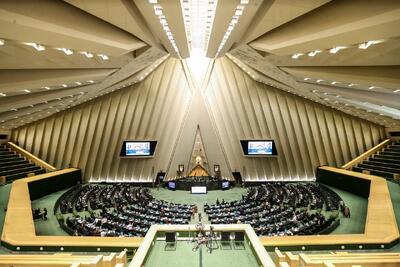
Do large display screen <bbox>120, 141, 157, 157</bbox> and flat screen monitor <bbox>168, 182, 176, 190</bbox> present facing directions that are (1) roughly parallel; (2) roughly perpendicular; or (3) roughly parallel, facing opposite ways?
roughly parallel

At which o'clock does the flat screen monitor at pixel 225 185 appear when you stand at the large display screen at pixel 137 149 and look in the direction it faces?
The flat screen monitor is roughly at 9 o'clock from the large display screen.

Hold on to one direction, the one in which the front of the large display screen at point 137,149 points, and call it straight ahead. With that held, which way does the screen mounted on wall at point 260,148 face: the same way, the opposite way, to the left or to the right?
the same way

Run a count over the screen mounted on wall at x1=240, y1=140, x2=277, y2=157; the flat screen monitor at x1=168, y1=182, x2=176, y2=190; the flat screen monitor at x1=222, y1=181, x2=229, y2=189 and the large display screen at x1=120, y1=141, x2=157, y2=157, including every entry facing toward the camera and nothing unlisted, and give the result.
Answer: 4

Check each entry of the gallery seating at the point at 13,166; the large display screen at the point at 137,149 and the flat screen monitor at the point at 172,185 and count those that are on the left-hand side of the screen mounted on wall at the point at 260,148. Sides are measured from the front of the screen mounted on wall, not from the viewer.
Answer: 0

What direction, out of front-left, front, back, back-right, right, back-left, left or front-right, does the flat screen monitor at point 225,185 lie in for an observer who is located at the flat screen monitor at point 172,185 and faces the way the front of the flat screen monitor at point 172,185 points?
left

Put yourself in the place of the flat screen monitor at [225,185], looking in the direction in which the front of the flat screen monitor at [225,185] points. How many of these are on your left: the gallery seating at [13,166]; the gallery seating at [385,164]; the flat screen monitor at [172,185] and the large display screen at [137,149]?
1

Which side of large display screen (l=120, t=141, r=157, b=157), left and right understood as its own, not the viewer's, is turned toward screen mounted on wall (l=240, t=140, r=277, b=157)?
left

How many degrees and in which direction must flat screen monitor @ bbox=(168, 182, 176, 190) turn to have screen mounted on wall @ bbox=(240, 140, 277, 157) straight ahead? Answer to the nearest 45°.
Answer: approximately 90° to its left

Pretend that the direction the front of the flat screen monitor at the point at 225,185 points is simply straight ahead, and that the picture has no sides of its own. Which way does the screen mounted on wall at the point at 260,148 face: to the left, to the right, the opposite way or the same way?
the same way

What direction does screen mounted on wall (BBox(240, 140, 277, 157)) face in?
toward the camera

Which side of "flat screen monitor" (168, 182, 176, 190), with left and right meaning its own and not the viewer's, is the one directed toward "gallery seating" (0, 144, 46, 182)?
right

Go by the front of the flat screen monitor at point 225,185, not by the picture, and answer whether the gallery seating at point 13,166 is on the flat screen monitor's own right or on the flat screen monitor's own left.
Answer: on the flat screen monitor's own right

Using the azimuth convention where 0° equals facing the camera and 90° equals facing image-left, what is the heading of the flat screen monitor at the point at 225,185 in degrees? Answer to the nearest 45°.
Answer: approximately 0°

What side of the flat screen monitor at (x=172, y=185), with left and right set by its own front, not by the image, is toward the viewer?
front

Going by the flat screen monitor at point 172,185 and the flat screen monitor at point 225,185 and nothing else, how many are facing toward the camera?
2

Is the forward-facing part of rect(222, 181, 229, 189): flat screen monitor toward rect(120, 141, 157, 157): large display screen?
no

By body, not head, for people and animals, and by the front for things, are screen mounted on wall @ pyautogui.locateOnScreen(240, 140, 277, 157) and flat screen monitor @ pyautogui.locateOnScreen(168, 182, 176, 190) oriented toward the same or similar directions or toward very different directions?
same or similar directions

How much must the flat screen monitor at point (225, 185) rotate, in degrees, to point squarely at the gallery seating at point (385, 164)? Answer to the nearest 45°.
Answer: approximately 90° to its left
